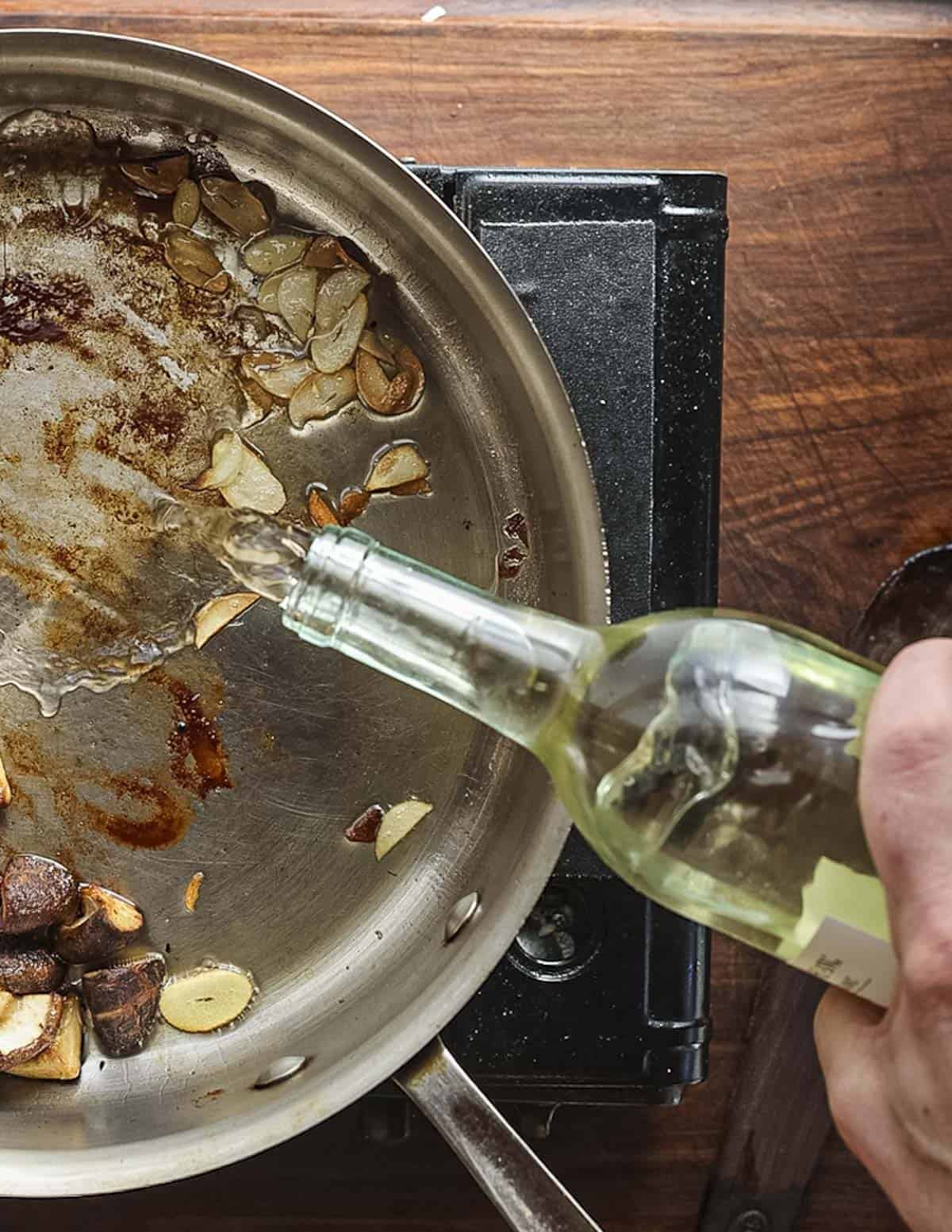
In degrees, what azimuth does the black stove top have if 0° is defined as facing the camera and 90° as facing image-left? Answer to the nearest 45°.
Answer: approximately 0°
